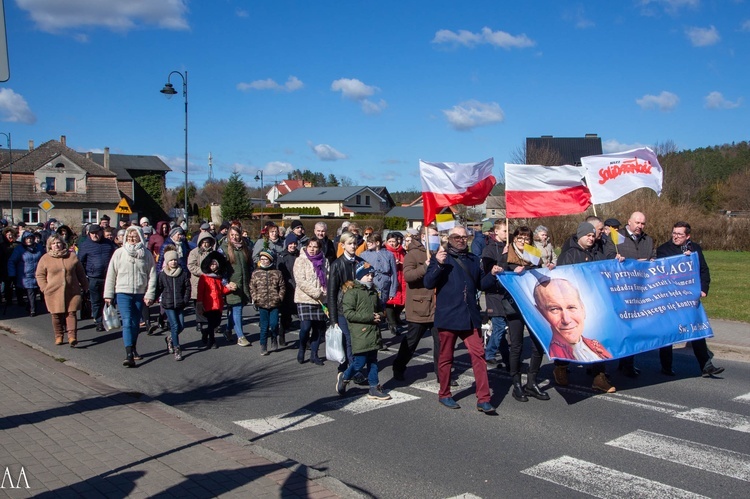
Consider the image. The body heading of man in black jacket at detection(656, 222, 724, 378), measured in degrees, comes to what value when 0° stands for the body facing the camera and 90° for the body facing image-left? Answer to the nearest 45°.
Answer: approximately 315°

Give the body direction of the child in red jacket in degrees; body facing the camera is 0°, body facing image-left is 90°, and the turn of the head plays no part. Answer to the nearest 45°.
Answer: approximately 315°

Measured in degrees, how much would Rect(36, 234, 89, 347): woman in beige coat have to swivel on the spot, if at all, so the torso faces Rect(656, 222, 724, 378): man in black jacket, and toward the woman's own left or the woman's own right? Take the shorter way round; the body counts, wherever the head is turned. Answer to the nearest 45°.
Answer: approximately 45° to the woman's own left

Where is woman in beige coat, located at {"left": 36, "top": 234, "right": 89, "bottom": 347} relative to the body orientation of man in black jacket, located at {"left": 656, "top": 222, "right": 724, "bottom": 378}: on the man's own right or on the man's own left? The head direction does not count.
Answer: on the man's own right

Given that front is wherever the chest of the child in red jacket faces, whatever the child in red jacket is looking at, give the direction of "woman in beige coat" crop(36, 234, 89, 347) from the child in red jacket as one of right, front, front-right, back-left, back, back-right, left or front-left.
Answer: back-right

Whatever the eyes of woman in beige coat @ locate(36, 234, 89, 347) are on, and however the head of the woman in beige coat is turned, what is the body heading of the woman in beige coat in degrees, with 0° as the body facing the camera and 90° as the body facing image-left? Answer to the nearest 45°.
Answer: approximately 0°

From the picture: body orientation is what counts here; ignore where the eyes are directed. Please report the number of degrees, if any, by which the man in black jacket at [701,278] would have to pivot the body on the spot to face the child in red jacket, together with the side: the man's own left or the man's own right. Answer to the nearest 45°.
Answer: approximately 135° to the man's own right
